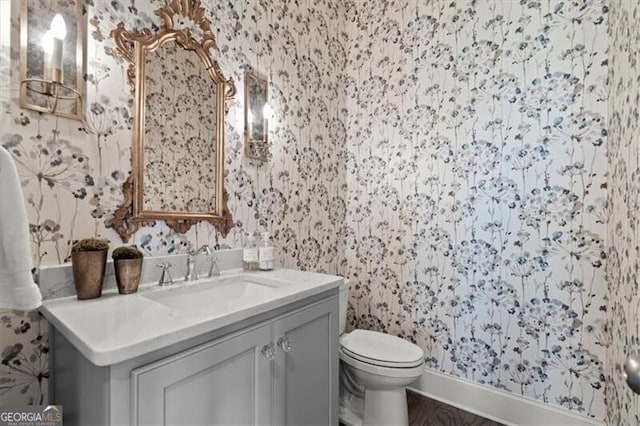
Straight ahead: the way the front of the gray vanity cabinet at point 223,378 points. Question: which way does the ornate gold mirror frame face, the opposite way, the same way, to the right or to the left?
the same way

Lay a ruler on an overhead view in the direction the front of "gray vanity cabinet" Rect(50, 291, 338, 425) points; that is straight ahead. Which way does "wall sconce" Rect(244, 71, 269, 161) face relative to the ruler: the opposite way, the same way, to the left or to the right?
the same way

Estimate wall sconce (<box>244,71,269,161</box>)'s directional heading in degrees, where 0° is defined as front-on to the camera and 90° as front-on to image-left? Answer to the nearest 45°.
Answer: approximately 315°

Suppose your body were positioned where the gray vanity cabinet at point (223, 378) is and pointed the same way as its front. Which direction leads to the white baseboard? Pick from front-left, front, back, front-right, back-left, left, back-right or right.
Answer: front-left

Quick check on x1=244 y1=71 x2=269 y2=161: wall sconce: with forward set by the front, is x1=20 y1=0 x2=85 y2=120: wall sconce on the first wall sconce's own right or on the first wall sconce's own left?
on the first wall sconce's own right

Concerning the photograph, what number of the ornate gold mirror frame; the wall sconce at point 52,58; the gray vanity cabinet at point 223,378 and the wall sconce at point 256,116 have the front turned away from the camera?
0

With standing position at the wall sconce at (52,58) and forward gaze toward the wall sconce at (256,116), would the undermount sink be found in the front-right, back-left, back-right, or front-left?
front-right

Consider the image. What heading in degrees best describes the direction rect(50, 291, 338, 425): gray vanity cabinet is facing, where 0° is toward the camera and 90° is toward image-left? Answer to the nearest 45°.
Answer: approximately 315°

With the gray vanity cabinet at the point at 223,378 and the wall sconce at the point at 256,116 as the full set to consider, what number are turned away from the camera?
0
